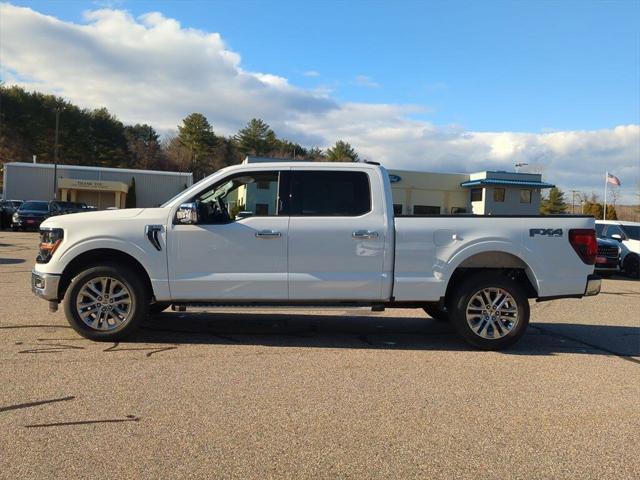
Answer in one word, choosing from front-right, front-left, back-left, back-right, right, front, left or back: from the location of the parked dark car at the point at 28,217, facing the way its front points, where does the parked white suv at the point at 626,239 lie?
left

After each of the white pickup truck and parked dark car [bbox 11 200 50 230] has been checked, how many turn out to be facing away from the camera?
0

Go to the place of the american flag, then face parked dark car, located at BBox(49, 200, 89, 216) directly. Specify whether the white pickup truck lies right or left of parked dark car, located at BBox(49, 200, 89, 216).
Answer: left

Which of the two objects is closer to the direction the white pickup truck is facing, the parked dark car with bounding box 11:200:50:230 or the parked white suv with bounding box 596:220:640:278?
the parked dark car

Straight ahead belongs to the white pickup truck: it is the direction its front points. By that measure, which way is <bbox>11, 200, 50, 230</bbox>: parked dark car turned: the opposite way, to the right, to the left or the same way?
to the left

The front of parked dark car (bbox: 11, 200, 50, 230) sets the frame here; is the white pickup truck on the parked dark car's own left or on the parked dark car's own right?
on the parked dark car's own left

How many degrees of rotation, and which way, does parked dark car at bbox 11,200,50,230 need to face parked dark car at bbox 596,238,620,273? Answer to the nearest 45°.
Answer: approximately 90° to its left

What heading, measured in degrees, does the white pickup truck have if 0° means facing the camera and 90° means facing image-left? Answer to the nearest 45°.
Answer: approximately 90°

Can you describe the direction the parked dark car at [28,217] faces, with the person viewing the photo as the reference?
facing the viewer and to the left of the viewer

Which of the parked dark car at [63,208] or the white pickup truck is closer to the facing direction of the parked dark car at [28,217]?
the white pickup truck

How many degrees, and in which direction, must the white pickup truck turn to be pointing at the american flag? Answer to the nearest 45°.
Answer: approximately 135° to its right

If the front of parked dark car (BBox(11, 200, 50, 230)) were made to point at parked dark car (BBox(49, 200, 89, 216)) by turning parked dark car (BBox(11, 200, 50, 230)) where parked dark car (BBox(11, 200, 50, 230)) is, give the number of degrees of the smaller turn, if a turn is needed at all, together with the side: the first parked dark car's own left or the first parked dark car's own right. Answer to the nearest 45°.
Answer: approximately 90° to the first parked dark car's own left
